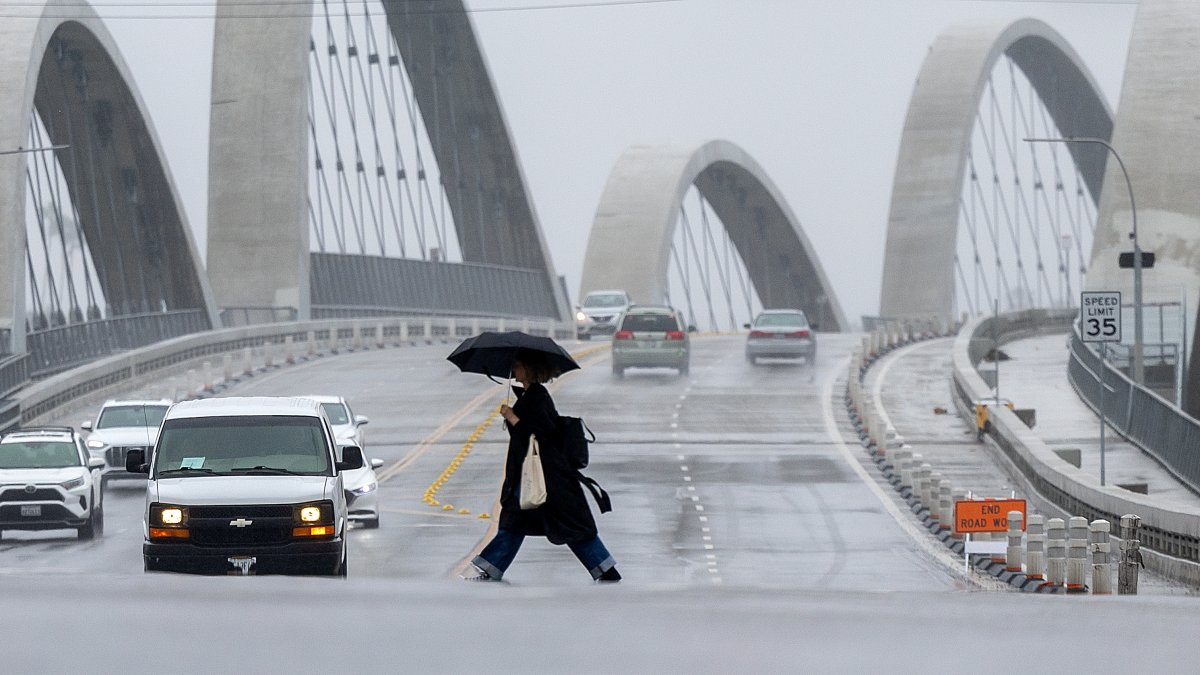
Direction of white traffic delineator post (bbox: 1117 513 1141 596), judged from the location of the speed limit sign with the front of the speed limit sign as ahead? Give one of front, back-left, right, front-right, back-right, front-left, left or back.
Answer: front

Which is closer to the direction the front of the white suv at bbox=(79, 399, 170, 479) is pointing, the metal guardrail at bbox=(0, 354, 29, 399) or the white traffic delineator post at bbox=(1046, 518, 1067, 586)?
the white traffic delineator post

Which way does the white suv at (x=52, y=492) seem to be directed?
toward the camera

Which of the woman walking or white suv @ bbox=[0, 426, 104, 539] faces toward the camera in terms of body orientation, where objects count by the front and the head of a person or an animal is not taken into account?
the white suv

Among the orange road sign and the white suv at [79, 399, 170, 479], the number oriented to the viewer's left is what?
0

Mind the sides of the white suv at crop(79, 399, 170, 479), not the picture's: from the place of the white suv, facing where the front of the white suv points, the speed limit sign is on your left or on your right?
on your left

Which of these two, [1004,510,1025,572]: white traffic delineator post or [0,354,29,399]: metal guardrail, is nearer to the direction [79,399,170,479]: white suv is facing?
the white traffic delineator post

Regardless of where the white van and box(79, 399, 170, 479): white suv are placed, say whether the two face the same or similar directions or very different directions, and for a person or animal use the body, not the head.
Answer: same or similar directions

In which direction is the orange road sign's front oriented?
toward the camera

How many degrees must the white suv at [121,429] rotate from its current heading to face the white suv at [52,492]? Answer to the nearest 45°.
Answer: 0° — it already faces it
